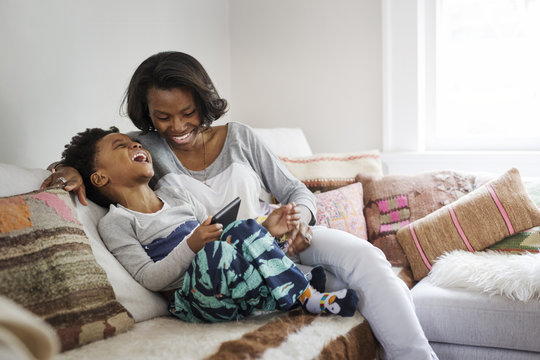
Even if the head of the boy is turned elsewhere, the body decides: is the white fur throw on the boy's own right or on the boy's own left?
on the boy's own left

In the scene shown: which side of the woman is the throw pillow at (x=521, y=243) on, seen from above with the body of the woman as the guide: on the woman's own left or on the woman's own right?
on the woman's own left

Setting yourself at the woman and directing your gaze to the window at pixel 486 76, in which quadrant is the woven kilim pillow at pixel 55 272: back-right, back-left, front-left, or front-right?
back-right

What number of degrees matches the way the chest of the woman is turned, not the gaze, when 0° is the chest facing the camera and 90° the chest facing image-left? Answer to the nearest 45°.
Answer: approximately 315°

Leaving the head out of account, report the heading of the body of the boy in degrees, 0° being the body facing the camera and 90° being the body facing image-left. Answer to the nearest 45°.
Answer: approximately 315°

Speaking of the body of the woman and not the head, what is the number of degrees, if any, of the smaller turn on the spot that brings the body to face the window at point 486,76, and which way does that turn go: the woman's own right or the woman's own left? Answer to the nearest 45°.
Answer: approximately 90° to the woman's own left

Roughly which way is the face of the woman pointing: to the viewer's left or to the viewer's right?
to the viewer's left
